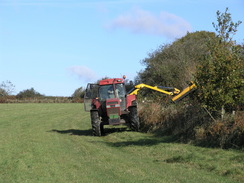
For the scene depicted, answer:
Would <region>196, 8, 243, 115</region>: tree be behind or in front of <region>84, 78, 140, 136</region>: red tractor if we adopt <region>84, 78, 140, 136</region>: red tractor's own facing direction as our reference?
in front
